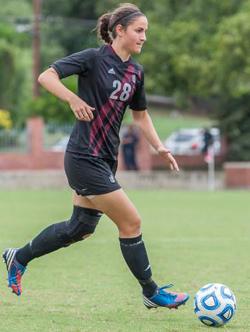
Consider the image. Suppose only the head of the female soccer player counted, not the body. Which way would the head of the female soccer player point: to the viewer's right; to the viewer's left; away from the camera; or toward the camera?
to the viewer's right

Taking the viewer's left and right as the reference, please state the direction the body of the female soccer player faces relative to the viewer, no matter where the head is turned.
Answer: facing the viewer and to the right of the viewer

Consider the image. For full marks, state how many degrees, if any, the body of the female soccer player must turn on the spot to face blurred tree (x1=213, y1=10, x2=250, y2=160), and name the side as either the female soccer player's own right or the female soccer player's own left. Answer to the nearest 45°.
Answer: approximately 135° to the female soccer player's own left
